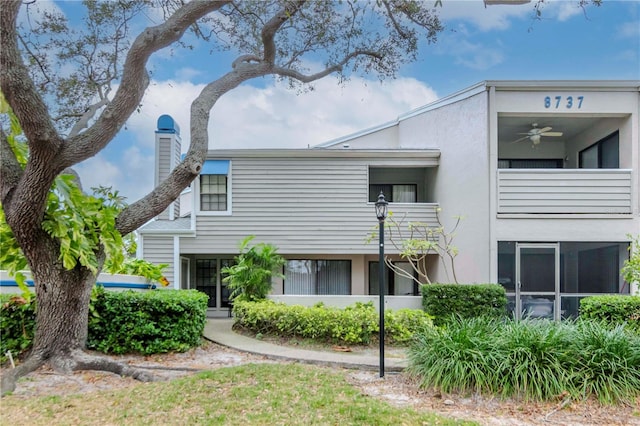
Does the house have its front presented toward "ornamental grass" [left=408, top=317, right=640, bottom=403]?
yes

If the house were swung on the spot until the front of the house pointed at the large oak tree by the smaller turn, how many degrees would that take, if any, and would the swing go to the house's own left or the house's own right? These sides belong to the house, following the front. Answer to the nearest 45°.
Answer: approximately 45° to the house's own right

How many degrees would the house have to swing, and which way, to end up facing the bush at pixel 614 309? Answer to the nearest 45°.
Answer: approximately 45° to its left

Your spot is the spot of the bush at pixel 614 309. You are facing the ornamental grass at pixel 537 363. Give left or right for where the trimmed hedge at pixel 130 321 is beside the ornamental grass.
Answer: right

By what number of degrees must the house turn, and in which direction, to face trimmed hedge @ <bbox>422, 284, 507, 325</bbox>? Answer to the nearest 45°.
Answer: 0° — it already faces it

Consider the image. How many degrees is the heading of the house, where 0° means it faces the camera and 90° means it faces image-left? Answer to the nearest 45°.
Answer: approximately 0°

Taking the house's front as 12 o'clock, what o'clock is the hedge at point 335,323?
The hedge is roughly at 1 o'clock from the house.

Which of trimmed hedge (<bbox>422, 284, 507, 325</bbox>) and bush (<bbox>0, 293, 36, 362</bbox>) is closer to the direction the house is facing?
the trimmed hedge
